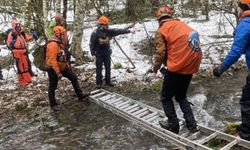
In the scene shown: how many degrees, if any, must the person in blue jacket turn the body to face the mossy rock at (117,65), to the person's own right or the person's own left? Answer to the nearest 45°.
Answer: approximately 45° to the person's own right

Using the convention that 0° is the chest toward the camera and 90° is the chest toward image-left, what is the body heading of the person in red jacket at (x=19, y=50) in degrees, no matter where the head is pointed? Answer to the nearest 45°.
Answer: approximately 315°

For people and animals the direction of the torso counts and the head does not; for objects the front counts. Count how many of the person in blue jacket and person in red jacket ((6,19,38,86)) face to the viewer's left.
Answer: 1

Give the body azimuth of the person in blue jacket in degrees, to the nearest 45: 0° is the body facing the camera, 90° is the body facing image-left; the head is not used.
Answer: approximately 90°

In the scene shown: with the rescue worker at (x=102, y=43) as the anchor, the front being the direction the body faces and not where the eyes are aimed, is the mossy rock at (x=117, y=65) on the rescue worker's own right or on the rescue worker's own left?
on the rescue worker's own left

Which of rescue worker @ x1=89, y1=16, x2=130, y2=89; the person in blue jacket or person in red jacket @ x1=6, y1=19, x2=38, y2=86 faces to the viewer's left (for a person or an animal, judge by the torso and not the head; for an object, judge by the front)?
the person in blue jacket

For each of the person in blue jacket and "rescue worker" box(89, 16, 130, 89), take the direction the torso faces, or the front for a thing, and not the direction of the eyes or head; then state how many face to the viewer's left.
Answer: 1

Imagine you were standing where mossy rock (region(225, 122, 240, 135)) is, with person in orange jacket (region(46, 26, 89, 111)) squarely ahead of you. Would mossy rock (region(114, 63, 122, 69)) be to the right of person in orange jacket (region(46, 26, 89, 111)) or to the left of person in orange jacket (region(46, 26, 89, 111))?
right

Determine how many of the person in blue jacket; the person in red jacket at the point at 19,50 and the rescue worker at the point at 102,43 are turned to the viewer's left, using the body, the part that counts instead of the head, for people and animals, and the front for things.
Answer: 1

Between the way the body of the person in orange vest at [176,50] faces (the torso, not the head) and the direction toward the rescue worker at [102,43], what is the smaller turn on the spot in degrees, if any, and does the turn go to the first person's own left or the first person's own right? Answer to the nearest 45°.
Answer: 0° — they already face them

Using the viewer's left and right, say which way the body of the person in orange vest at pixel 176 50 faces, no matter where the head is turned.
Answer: facing away from the viewer and to the left of the viewer

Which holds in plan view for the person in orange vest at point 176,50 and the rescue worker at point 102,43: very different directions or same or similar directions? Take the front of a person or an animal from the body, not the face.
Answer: very different directions

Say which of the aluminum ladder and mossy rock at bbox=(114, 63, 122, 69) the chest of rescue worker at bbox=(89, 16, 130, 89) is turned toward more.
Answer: the aluminum ladder
